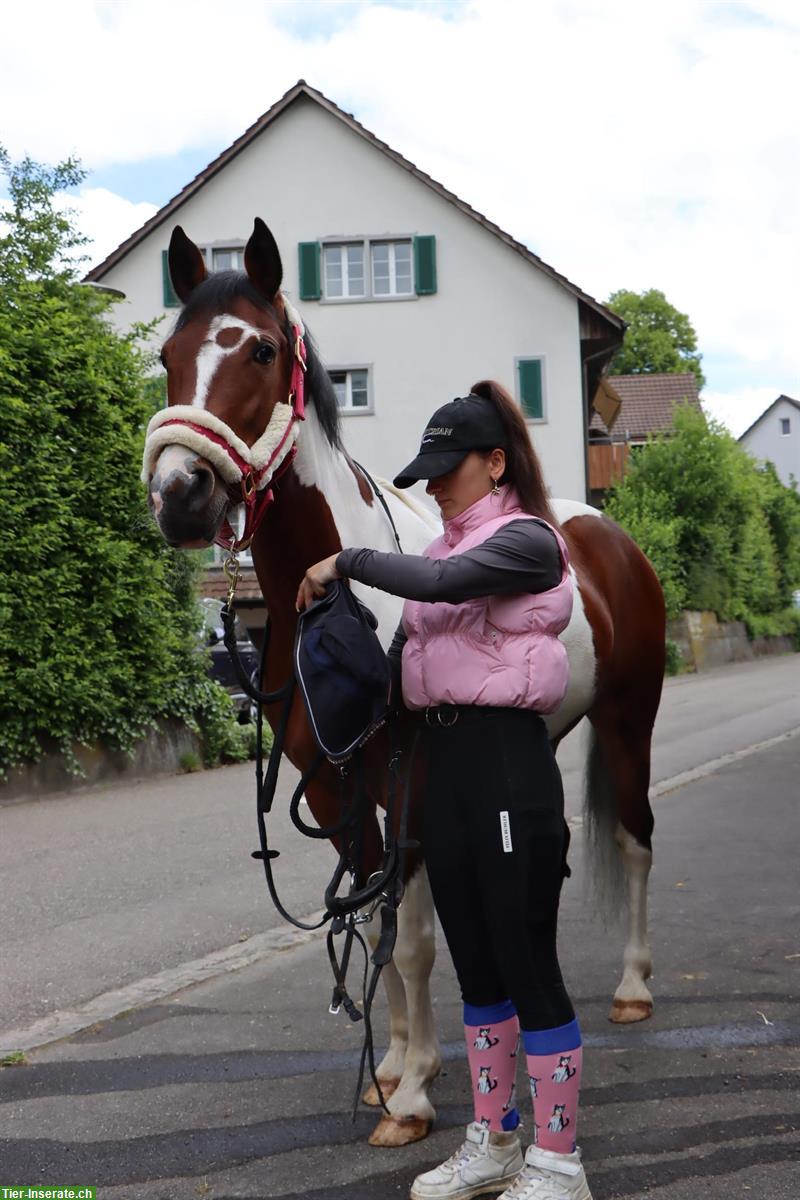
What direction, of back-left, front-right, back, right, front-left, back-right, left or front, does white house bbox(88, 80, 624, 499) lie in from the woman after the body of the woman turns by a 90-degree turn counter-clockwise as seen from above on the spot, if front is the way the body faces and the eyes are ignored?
back-left

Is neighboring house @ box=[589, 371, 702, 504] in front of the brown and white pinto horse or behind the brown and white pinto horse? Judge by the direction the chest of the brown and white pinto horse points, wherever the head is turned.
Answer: behind

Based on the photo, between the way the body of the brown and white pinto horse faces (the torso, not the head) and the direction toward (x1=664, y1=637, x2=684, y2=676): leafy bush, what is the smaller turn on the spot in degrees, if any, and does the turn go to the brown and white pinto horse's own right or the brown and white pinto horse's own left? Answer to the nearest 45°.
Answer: approximately 135° to the brown and white pinto horse's own right

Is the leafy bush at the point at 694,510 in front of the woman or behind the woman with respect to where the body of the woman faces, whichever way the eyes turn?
behind

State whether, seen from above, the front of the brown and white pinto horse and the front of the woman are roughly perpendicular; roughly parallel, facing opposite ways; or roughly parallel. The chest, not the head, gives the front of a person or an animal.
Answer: roughly parallel

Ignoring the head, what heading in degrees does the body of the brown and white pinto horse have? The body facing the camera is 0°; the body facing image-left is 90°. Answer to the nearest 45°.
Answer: approximately 45°

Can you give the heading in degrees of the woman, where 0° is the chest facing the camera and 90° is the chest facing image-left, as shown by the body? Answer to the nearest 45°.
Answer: approximately 45°

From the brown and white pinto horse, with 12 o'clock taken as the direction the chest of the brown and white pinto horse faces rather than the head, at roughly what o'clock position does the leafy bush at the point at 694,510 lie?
The leafy bush is roughly at 5 o'clock from the brown and white pinto horse.

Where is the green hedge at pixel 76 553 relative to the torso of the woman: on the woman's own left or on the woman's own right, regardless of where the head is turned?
on the woman's own right

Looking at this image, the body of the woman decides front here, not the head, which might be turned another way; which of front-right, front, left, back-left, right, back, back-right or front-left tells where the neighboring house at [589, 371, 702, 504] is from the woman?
back-right
